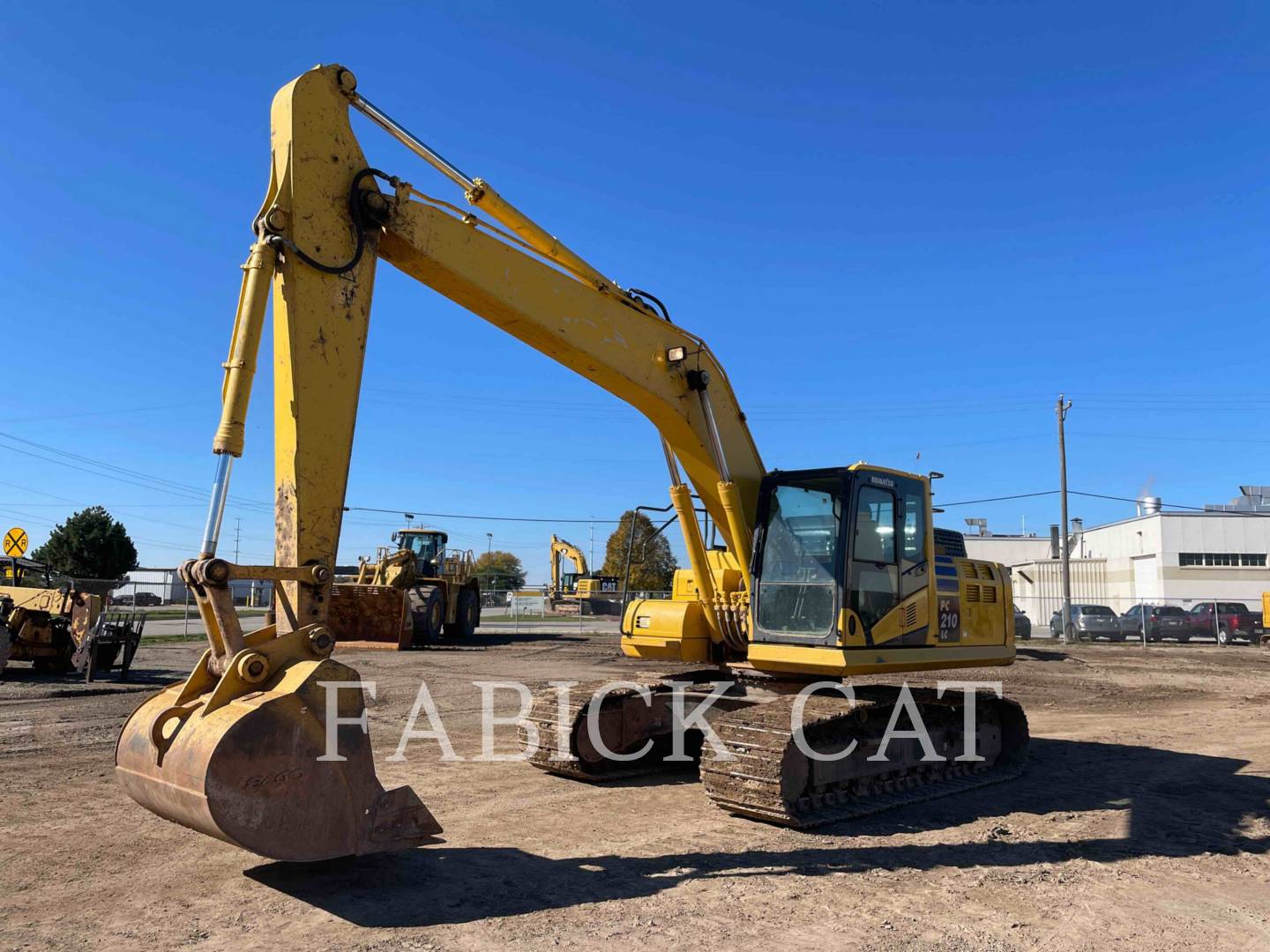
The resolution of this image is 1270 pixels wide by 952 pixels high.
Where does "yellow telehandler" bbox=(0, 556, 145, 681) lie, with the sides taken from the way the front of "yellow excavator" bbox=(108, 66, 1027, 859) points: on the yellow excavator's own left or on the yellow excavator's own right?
on the yellow excavator's own right

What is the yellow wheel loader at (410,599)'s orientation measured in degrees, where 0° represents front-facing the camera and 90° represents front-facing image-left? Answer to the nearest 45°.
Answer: approximately 45°

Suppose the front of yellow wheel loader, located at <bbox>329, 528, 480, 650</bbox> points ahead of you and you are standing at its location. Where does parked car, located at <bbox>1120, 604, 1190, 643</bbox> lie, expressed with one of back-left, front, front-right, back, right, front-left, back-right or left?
back-left

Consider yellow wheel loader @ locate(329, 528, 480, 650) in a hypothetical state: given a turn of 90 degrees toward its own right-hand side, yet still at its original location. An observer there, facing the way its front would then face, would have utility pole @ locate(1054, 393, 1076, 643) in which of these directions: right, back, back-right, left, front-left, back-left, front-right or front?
back-right

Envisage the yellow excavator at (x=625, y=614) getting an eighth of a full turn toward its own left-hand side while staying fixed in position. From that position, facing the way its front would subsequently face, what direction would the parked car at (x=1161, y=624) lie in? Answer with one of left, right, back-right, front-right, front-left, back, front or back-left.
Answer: back-left

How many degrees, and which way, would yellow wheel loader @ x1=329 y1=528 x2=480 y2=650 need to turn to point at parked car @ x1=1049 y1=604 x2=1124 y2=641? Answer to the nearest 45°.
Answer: approximately 135° to its left

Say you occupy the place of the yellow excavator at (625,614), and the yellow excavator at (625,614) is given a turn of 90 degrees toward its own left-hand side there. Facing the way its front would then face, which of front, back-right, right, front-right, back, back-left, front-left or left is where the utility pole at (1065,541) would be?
left

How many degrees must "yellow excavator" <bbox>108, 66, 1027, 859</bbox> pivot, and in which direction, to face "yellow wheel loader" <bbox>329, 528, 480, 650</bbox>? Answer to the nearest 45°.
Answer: approximately 135° to its right

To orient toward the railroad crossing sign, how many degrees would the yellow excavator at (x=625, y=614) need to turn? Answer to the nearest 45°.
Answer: approximately 90° to its right

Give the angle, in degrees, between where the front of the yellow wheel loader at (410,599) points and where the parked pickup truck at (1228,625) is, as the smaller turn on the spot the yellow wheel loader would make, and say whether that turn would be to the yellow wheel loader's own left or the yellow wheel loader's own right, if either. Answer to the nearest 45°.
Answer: approximately 135° to the yellow wheel loader's own left

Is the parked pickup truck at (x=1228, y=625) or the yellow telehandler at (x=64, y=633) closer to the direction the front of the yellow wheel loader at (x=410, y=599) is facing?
the yellow telehandler

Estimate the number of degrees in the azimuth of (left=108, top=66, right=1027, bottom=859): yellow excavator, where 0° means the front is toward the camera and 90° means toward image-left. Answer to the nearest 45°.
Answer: approximately 45°

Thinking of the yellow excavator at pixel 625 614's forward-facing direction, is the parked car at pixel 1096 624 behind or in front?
behind

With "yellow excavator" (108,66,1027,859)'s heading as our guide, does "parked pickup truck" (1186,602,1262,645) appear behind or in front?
behind
